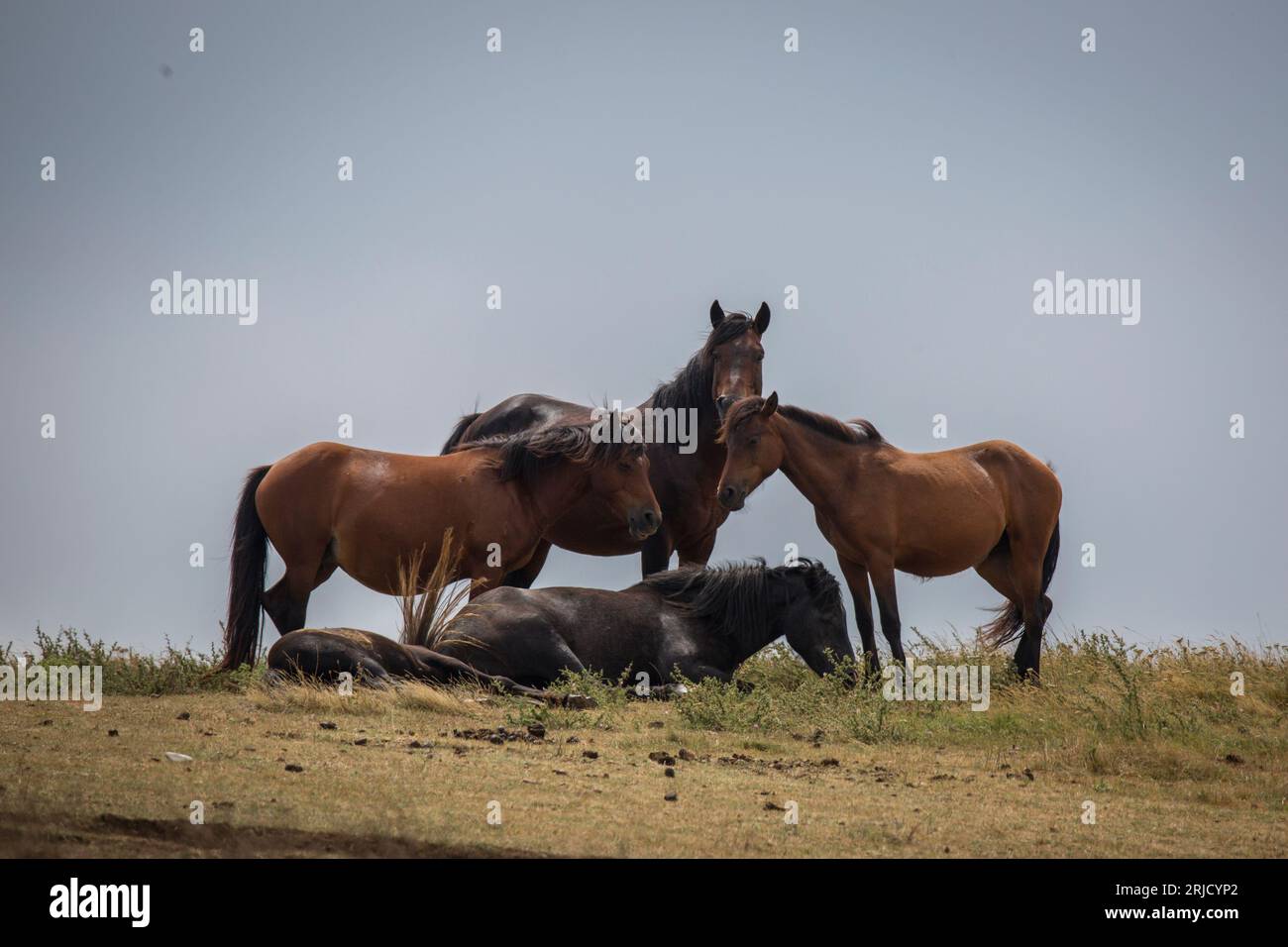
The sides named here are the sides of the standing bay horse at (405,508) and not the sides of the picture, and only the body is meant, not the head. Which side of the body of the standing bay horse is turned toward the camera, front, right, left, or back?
right

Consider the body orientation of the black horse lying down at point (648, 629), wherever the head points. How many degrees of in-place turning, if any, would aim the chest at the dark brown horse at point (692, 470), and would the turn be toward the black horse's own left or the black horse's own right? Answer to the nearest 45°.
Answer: approximately 90° to the black horse's own left

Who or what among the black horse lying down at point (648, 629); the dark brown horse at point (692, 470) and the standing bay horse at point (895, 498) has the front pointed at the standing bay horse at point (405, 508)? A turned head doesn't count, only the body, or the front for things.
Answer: the standing bay horse at point (895, 498)

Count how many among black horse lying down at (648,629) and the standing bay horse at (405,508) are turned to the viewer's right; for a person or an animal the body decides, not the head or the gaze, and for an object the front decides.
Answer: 2

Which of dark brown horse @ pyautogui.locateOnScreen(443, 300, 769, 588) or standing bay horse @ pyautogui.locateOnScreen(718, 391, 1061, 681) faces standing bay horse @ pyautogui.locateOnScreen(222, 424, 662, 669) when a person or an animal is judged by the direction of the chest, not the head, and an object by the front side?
standing bay horse @ pyautogui.locateOnScreen(718, 391, 1061, 681)

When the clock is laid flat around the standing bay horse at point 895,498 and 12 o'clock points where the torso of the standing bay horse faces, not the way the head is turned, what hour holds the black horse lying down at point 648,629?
The black horse lying down is roughly at 11 o'clock from the standing bay horse.

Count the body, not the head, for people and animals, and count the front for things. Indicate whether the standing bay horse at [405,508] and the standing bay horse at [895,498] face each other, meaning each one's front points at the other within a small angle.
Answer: yes

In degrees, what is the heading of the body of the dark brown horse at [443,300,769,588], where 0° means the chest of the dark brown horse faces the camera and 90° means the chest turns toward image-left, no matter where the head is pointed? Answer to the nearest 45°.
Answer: approximately 315°

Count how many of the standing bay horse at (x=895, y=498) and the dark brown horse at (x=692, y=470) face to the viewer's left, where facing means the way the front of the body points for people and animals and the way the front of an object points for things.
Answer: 1

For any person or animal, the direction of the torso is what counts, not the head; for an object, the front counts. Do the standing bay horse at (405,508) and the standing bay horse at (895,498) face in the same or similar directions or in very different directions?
very different directions

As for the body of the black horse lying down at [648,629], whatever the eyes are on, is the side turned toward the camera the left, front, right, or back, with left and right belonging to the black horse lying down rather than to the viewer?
right

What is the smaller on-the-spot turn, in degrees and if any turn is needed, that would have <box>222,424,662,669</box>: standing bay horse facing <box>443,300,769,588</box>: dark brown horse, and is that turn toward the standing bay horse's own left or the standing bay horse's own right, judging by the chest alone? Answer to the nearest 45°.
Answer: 0° — it already faces it

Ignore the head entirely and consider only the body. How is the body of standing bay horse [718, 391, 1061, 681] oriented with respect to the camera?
to the viewer's left
